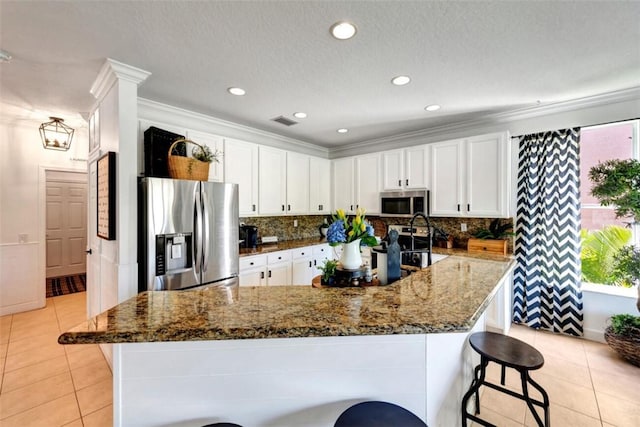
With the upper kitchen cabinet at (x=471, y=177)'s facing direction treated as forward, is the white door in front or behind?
in front

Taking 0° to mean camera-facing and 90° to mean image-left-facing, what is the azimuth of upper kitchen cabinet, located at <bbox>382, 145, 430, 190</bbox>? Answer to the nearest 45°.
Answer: approximately 45°

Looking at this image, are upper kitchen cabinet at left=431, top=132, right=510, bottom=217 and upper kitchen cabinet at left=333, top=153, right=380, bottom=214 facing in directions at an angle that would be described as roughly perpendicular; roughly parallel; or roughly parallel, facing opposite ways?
roughly parallel

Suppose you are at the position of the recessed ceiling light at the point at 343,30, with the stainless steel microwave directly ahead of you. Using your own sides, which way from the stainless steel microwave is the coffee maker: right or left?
left

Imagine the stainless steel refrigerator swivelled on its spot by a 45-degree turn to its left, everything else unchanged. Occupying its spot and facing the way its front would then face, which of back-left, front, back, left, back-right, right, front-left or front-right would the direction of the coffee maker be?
front-left

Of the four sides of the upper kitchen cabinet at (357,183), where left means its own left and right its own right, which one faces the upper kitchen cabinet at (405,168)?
left

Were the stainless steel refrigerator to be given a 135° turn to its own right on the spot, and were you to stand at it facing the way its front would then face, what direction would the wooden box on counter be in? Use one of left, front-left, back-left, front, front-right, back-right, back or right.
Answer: back

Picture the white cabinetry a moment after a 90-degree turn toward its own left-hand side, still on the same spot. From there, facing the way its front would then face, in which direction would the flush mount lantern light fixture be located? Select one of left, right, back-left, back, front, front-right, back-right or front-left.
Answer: back-left

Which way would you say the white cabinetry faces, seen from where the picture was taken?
facing the viewer and to the right of the viewer

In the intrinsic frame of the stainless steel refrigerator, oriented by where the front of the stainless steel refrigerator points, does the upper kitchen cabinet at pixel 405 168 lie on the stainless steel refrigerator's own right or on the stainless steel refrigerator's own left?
on the stainless steel refrigerator's own left

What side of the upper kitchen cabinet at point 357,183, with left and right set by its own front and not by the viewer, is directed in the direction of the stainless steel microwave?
left

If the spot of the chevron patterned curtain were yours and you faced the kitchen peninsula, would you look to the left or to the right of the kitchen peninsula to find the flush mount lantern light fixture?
right

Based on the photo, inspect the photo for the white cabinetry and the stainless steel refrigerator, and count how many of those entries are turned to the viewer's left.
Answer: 0

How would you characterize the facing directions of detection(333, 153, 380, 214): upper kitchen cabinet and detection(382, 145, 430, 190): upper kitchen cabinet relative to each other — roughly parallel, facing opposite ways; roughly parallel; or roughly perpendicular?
roughly parallel

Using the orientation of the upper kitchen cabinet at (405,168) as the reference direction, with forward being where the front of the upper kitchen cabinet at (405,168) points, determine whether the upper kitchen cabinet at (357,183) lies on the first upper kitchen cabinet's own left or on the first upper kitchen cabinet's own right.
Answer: on the first upper kitchen cabinet's own right
